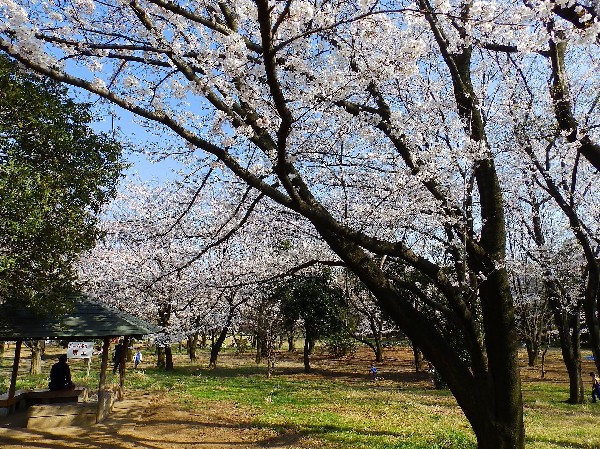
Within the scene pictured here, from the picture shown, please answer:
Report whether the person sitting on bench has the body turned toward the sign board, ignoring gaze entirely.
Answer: yes

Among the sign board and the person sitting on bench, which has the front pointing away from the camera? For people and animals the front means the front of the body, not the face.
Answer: the person sitting on bench

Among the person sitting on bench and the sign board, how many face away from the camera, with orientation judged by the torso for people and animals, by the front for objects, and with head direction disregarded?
1

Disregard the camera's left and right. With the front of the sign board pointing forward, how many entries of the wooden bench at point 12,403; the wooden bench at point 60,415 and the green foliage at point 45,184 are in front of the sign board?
3

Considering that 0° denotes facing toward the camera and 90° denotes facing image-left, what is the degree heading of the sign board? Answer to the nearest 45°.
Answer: approximately 0°

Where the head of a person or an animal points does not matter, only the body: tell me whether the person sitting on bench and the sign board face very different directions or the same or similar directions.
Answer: very different directions

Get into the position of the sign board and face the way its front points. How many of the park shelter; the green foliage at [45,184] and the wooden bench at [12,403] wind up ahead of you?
3

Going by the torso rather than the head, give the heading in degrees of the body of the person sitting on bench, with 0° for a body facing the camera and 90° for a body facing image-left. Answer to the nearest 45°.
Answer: approximately 180°

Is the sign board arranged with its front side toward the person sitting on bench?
yes
